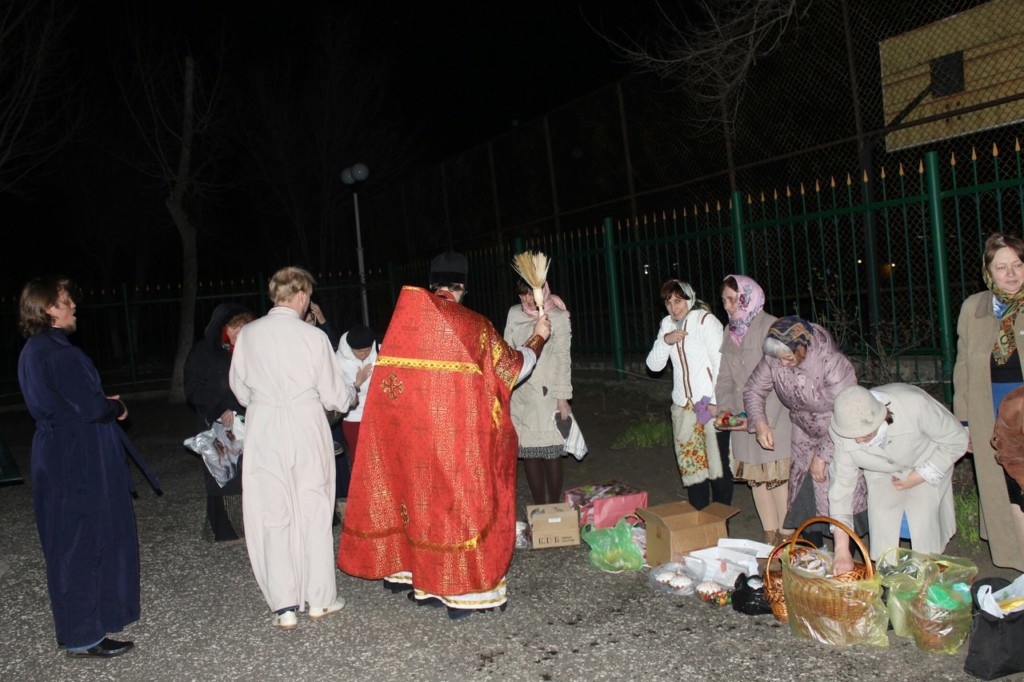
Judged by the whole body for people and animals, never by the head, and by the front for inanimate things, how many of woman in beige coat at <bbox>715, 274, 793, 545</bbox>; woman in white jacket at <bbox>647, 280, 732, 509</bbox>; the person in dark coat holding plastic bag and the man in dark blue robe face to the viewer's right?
2

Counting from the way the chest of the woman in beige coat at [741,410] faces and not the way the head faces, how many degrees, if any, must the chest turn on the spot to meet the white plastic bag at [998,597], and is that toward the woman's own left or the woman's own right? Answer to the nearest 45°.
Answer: approximately 90° to the woman's own left

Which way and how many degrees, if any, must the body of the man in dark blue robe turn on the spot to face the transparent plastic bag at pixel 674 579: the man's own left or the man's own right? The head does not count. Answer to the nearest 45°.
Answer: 0° — they already face it

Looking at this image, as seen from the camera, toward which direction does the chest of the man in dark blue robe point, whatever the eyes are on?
to the viewer's right

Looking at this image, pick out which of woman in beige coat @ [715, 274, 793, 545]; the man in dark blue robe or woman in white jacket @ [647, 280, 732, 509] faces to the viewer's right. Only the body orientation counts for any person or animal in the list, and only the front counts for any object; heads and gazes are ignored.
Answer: the man in dark blue robe

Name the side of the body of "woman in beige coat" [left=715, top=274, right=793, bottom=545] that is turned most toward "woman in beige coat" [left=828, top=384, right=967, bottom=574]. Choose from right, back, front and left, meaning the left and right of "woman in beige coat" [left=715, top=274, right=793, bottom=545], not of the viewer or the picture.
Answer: left

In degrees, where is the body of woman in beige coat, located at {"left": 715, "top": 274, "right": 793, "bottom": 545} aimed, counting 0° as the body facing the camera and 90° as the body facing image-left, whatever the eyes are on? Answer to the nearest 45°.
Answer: approximately 45°

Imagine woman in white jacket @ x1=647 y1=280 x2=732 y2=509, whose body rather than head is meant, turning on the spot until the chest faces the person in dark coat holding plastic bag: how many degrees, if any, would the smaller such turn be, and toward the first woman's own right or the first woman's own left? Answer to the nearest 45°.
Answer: approximately 45° to the first woman's own right

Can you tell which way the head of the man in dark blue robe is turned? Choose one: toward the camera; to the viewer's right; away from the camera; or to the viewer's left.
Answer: to the viewer's right

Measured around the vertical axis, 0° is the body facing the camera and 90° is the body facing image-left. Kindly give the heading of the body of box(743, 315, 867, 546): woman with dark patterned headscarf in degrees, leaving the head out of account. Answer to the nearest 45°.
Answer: approximately 45°

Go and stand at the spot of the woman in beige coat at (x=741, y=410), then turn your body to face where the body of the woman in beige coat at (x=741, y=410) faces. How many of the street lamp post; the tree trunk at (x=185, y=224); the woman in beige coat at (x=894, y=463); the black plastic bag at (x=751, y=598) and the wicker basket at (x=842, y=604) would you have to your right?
2

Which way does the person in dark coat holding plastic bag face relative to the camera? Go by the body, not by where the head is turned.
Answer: to the viewer's right

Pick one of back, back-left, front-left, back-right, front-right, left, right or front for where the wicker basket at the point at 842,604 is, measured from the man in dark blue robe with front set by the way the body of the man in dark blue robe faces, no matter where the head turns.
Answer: front-right
